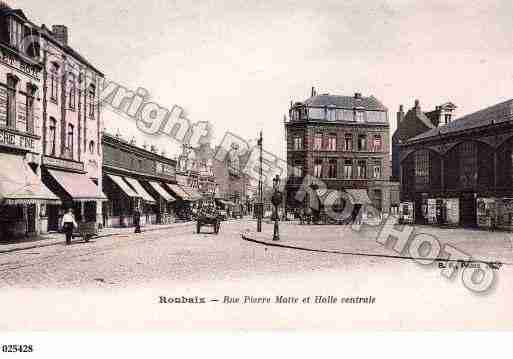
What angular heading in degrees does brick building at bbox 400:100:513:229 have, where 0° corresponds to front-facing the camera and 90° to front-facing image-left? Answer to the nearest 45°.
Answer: approximately 45°

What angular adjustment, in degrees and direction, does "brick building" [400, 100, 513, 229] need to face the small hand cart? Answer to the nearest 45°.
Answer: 0° — it already faces it
